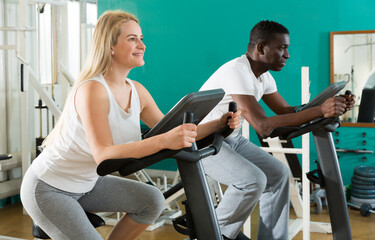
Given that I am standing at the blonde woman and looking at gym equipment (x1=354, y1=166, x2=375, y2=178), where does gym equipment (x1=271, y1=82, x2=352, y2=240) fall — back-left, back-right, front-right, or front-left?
front-right

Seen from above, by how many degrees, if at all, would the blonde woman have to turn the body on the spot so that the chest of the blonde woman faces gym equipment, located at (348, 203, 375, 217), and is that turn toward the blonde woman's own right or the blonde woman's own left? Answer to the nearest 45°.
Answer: approximately 90° to the blonde woman's own left

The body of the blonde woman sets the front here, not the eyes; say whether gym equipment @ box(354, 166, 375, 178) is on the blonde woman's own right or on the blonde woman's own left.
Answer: on the blonde woman's own left

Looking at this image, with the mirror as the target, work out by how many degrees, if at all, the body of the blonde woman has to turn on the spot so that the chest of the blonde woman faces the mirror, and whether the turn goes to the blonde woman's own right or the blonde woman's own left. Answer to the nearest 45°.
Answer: approximately 90° to the blonde woman's own left

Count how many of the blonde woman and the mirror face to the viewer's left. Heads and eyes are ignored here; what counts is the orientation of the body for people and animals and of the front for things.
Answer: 0

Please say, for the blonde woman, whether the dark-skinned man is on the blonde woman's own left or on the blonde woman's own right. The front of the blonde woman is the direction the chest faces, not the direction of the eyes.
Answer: on the blonde woman's own left

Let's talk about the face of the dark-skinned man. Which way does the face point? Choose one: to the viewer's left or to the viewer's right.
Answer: to the viewer's right

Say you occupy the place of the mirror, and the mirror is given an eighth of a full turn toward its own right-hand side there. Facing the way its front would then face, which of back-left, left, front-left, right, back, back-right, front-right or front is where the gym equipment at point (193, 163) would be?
front-left

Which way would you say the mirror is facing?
toward the camera

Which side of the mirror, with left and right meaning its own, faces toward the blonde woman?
front

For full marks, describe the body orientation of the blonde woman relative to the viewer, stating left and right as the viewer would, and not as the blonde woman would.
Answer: facing the viewer and to the right of the viewer

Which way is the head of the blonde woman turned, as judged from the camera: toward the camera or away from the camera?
toward the camera
